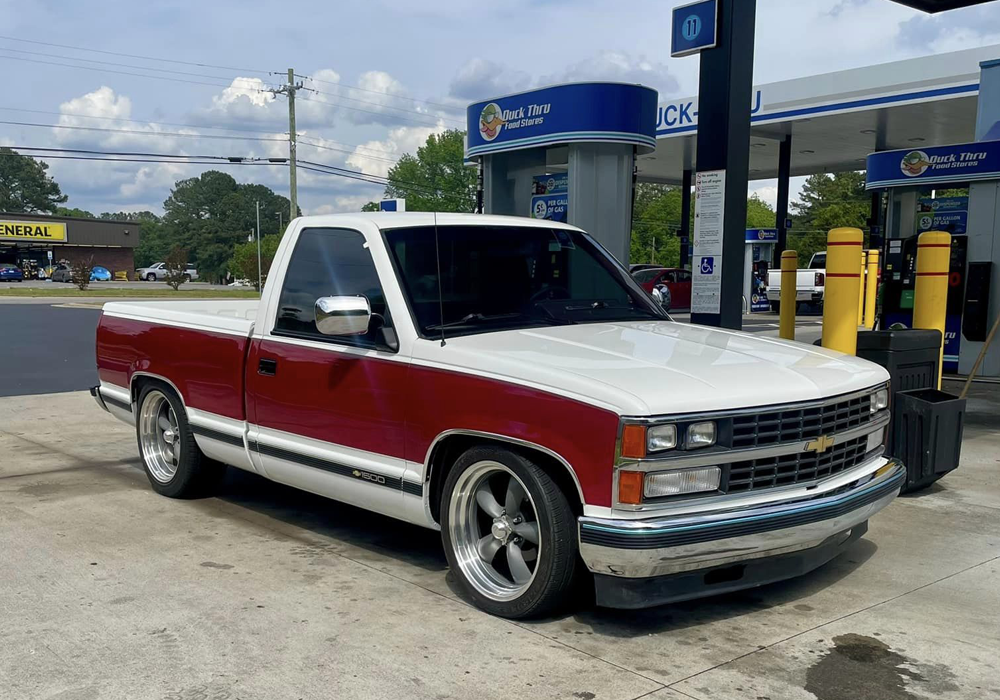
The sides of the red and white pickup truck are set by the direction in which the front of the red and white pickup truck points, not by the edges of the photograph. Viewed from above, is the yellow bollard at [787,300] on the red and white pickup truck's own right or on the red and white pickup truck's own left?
on the red and white pickup truck's own left

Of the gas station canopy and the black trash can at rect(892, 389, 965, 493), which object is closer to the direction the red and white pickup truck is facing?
the black trash can

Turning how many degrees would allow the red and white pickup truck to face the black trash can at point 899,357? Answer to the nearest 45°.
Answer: approximately 90° to its left

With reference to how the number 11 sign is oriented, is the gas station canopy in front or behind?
behind

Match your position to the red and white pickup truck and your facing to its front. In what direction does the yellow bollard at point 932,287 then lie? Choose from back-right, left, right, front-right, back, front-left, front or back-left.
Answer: left

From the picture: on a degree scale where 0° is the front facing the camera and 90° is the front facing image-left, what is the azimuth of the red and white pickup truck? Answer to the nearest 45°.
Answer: approximately 315°

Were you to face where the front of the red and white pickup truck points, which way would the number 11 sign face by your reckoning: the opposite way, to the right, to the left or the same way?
to the right

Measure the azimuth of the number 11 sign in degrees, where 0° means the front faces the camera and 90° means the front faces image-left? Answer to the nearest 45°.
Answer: approximately 45°
